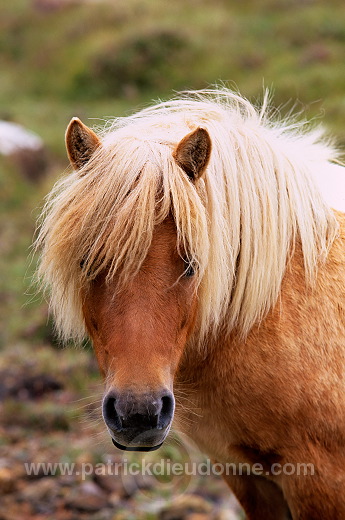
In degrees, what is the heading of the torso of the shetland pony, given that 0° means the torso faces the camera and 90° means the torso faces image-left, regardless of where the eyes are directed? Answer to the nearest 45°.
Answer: approximately 45°
